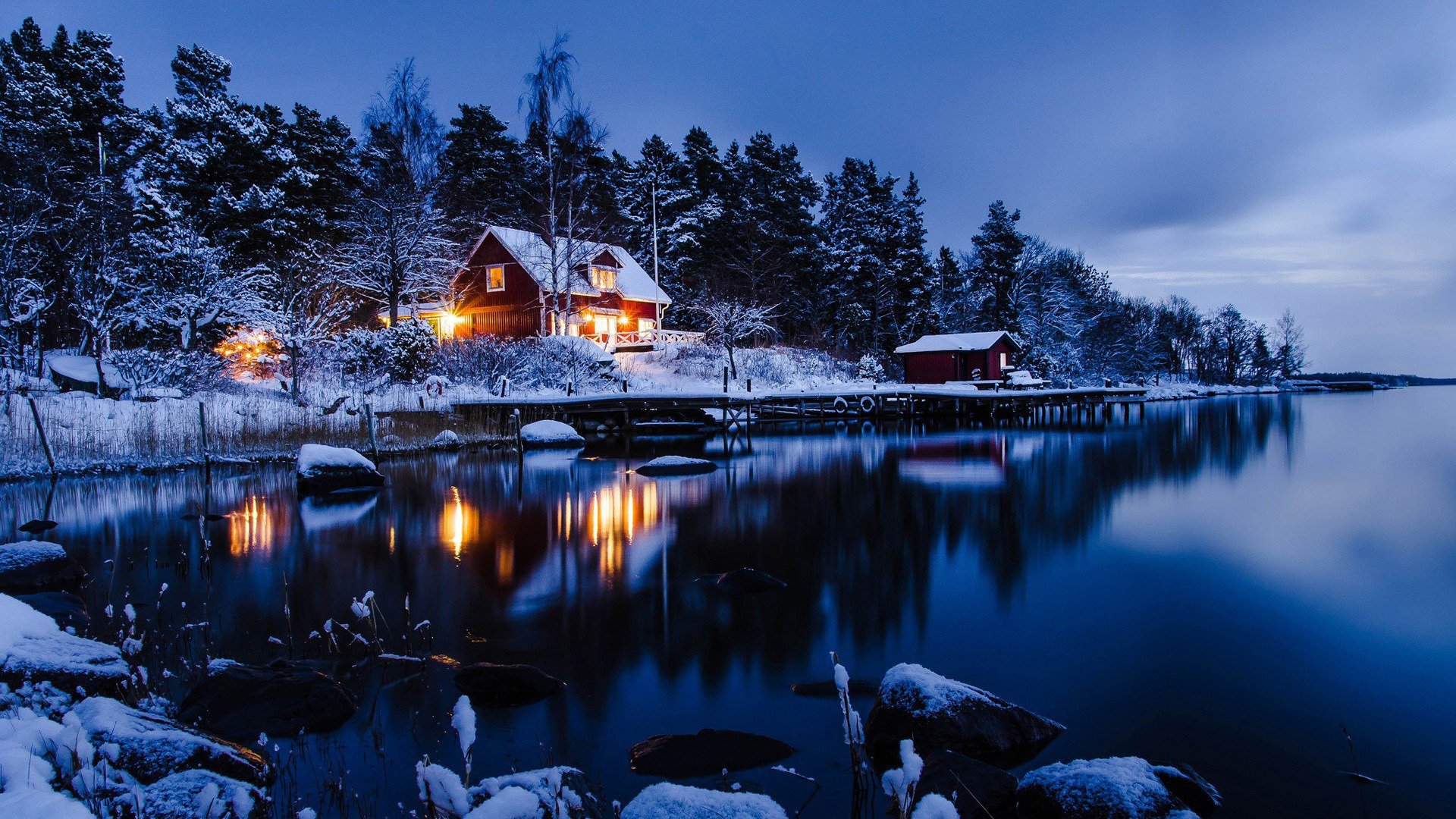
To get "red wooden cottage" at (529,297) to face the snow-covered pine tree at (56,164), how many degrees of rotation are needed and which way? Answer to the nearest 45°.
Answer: approximately 90° to its right

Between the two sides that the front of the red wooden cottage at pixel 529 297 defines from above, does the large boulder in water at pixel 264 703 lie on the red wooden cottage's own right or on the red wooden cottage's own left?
on the red wooden cottage's own right

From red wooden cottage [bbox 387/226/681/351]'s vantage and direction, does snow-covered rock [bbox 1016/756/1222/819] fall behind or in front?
in front

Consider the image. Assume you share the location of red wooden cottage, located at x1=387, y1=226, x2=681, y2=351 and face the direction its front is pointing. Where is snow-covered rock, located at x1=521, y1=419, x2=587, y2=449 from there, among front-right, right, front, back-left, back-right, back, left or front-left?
front-right

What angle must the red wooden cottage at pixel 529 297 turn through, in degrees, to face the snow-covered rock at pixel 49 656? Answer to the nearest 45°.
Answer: approximately 45° to its right

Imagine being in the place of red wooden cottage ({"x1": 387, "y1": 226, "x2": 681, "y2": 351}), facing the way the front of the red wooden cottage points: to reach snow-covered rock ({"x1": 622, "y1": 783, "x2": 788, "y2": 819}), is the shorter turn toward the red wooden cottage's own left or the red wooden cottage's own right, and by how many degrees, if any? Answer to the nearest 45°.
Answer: approximately 45° to the red wooden cottage's own right

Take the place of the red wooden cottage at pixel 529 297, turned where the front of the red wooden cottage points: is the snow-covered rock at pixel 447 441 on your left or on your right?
on your right

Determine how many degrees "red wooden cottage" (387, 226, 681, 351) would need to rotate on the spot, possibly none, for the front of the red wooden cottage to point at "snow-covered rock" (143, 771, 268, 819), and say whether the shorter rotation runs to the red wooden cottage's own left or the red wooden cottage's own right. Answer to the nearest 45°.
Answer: approximately 45° to the red wooden cottage's own right

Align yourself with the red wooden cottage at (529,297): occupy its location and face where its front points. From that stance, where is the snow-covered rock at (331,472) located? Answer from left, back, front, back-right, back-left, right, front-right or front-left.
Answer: front-right

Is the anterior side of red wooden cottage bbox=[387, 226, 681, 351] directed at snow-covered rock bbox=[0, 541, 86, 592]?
no

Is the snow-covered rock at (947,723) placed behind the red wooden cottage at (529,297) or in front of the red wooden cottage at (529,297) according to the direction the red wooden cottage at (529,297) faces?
in front

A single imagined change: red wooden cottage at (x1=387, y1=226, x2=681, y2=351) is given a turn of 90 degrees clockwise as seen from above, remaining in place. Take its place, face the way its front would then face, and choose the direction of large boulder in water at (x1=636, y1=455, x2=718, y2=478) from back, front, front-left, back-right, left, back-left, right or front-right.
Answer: front-left

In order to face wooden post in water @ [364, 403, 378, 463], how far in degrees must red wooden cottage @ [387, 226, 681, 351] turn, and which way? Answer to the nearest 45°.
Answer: approximately 45° to its right

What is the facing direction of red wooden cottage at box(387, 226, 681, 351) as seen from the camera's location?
facing the viewer and to the right of the viewer

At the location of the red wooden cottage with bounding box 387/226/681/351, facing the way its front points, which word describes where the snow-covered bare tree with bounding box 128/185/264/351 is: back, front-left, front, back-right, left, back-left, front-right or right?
right

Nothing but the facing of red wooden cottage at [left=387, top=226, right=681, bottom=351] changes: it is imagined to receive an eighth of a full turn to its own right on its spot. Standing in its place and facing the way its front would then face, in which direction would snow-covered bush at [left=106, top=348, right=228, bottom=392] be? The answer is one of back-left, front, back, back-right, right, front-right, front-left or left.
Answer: front-right

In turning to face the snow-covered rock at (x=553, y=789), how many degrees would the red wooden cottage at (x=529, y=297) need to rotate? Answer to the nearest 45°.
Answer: approximately 45° to its right

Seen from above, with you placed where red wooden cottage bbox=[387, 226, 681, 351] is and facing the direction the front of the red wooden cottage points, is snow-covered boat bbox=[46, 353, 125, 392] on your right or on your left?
on your right
